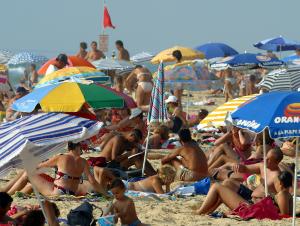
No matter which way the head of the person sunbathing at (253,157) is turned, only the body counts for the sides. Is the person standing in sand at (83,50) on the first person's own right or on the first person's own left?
on the first person's own right

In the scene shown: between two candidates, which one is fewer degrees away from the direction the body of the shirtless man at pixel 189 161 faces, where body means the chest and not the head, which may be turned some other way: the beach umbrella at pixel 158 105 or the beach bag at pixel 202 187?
the beach umbrella

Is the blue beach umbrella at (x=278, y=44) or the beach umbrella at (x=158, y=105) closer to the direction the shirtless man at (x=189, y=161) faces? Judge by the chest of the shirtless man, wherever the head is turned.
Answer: the beach umbrella

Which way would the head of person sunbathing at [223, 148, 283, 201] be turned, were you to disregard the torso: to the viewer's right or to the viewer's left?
to the viewer's left

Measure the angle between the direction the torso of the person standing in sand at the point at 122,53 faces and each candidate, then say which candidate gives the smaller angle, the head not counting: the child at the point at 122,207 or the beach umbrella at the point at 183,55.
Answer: the child
